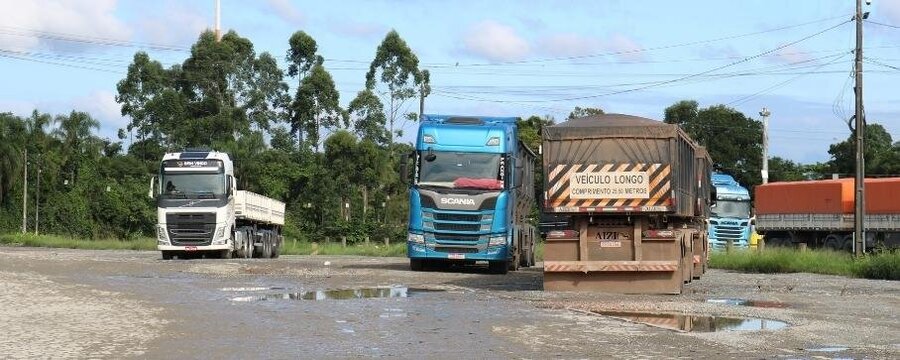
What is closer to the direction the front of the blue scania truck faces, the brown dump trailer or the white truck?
the brown dump trailer

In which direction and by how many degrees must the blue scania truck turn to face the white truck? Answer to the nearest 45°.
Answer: approximately 135° to its right

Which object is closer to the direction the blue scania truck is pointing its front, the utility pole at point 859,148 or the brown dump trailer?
the brown dump trailer

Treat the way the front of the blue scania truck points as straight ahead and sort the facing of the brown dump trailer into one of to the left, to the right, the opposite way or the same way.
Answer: the opposite way

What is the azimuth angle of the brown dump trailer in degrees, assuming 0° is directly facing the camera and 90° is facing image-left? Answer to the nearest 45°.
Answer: approximately 180°

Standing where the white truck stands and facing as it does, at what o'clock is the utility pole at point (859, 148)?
The utility pole is roughly at 8 o'clock from the white truck.

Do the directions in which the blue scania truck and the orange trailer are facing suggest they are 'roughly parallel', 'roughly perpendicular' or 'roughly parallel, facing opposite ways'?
roughly perpendicular
